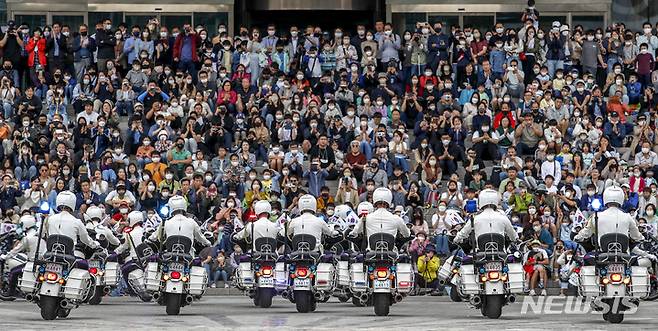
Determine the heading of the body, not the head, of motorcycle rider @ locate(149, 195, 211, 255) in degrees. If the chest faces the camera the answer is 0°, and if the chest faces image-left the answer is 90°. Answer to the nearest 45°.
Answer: approximately 180°

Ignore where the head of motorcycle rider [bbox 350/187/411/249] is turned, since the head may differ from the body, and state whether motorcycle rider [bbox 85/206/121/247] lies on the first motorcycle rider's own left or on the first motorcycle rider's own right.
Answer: on the first motorcycle rider's own left

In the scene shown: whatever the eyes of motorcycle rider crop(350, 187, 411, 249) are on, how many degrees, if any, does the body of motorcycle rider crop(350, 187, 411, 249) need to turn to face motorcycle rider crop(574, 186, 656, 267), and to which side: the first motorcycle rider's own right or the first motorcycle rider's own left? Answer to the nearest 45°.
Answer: approximately 90° to the first motorcycle rider's own right

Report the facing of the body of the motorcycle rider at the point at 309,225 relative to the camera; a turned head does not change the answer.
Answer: away from the camera

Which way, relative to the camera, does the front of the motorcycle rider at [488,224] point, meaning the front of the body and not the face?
away from the camera

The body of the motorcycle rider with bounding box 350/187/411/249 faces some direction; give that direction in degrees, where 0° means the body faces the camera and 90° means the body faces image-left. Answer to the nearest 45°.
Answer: approximately 180°
